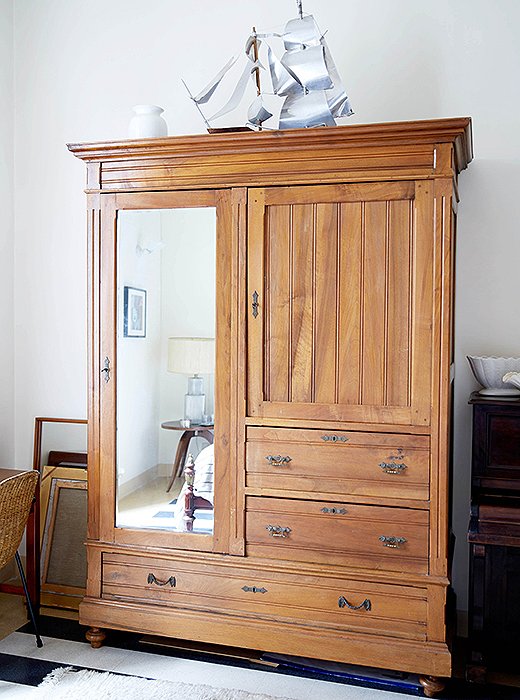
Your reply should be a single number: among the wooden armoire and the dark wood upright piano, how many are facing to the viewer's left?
0

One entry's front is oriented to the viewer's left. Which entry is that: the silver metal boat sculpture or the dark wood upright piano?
the silver metal boat sculpture

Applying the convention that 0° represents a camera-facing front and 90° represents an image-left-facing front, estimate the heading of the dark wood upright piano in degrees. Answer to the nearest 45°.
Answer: approximately 0°

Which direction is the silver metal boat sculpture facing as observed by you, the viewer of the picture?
facing to the left of the viewer

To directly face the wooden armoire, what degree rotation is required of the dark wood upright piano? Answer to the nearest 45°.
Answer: approximately 90° to its right

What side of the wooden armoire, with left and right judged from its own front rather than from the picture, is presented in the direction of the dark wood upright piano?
left
